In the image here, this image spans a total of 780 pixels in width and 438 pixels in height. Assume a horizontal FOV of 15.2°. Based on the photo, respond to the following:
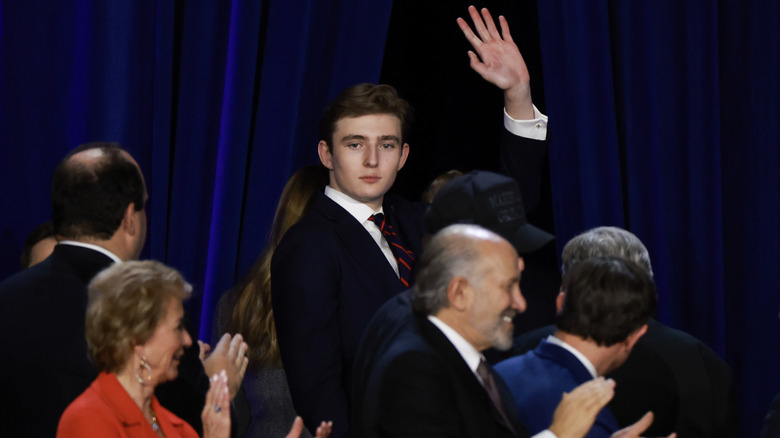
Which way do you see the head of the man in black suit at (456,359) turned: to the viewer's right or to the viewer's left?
to the viewer's right

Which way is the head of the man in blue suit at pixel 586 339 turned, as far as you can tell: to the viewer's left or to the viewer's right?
to the viewer's right

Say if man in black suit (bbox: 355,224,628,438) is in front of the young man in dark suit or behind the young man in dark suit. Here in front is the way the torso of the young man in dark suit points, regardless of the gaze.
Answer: in front

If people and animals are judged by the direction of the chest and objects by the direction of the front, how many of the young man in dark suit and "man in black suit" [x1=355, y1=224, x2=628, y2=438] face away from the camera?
0

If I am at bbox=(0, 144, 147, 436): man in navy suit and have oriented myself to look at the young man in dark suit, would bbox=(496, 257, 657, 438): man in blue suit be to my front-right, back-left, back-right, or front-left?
front-right

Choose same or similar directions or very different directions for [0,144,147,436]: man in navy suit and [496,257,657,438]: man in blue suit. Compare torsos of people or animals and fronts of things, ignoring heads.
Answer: same or similar directions

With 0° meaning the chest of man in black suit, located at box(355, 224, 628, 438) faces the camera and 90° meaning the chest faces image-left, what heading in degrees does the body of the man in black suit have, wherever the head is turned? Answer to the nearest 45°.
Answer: approximately 270°

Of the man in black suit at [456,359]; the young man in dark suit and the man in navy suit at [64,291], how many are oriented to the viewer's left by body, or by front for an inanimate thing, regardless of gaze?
0

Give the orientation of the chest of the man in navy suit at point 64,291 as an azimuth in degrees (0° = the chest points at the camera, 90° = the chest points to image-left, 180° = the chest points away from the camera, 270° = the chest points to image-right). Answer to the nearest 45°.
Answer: approximately 225°

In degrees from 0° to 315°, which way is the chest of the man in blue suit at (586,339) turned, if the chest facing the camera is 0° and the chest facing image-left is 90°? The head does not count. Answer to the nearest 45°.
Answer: approximately 225°
